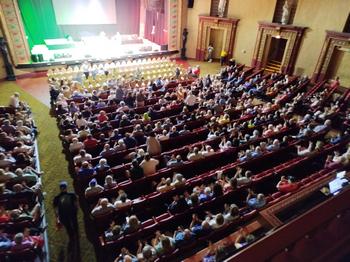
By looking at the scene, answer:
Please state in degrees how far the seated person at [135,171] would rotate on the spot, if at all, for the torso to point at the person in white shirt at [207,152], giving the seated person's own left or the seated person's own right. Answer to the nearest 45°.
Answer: approximately 135° to the seated person's own right

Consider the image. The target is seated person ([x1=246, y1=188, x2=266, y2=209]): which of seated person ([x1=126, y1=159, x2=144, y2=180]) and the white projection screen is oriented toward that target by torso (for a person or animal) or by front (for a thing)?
the white projection screen

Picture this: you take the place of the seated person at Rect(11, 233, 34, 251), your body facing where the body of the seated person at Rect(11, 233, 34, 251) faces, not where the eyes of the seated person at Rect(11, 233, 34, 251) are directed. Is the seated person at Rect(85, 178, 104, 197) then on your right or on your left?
on your right

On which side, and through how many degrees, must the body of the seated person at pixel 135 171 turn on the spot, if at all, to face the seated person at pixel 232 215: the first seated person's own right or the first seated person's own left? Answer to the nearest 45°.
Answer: approximately 180°

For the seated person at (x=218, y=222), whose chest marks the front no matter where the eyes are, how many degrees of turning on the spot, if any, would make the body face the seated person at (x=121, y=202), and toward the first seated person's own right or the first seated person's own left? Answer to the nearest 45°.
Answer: approximately 45° to the first seated person's own left

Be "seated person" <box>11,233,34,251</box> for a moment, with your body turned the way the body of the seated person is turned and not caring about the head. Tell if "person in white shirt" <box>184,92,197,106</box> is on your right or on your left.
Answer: on your right

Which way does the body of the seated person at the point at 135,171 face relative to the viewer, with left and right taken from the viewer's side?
facing away from the viewer and to the left of the viewer

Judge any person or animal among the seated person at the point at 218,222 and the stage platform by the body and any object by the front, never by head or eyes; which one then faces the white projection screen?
the seated person

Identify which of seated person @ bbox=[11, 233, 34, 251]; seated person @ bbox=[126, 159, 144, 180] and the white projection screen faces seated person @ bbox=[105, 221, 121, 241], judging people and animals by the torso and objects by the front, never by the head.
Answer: the white projection screen

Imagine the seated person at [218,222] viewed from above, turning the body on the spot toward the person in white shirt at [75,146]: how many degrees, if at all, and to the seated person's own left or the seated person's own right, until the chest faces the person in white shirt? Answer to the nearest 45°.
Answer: approximately 45° to the seated person's own left

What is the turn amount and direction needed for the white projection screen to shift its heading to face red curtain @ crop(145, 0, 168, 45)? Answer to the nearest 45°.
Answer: approximately 90° to its left

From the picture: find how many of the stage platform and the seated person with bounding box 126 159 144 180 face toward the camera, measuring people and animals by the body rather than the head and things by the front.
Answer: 1
